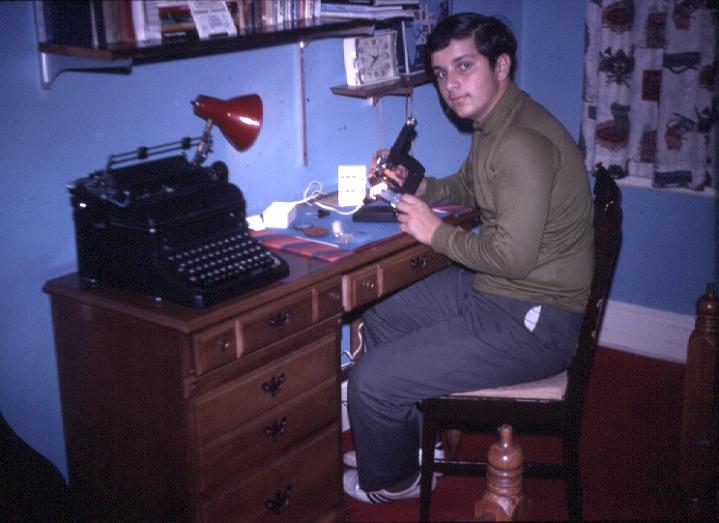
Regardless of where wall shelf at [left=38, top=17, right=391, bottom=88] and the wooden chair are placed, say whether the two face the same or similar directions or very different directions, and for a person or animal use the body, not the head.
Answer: very different directions

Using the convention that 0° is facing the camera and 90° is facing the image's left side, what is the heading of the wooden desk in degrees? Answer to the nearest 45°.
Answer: approximately 315°

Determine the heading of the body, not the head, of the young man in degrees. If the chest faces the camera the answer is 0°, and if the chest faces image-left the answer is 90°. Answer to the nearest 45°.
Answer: approximately 90°

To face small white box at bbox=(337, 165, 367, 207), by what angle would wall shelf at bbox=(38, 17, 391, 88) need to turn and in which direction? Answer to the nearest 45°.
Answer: approximately 90° to its left

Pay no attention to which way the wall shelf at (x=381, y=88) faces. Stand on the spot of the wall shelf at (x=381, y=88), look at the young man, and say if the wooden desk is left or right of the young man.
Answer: right

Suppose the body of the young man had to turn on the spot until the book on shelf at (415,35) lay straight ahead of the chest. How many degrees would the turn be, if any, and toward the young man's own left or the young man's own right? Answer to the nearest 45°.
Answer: approximately 90° to the young man's own right

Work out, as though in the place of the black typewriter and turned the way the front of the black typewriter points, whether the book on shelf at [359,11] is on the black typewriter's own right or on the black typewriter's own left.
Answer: on the black typewriter's own left

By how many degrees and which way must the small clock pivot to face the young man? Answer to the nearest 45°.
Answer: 0° — it already faces them
